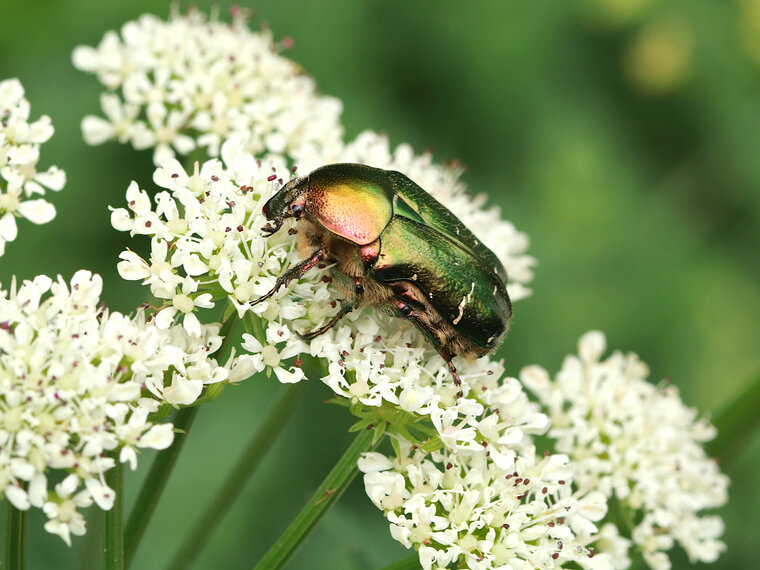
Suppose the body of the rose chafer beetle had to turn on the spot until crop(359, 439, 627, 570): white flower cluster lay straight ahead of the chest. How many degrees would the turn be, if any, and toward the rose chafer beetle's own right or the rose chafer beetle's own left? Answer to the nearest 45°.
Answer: approximately 180°

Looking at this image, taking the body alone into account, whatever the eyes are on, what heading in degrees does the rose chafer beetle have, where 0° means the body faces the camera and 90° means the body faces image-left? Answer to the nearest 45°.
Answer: approximately 90°

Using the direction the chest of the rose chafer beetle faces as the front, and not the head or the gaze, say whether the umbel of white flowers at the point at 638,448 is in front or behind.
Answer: behind
